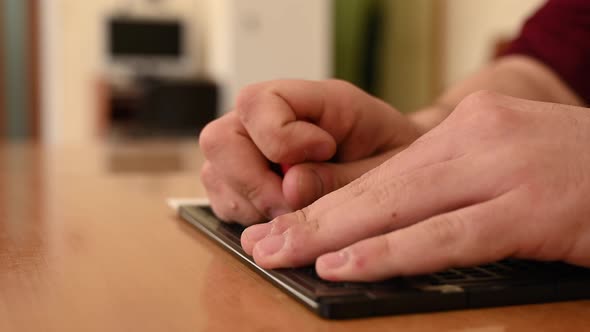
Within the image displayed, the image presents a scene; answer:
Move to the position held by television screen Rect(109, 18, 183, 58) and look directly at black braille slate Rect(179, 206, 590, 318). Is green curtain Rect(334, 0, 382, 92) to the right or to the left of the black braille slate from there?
left

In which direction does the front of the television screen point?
toward the camera

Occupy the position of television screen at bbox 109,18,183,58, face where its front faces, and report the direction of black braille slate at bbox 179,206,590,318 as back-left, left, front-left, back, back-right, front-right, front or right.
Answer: front

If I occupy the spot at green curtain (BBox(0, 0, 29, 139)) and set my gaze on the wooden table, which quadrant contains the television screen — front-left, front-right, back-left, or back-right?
front-left

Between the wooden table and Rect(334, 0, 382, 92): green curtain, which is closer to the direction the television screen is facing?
the wooden table

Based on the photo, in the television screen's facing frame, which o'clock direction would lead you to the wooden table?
The wooden table is roughly at 12 o'clock from the television screen.

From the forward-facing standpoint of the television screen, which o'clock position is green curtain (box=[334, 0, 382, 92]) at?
The green curtain is roughly at 10 o'clock from the television screen.

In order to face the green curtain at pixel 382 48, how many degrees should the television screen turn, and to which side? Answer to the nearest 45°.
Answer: approximately 45° to its left

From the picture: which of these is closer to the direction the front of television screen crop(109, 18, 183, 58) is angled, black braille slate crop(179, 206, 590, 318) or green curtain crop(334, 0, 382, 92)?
the black braille slate

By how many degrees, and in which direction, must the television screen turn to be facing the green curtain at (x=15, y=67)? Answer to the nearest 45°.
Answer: approximately 90° to its right
